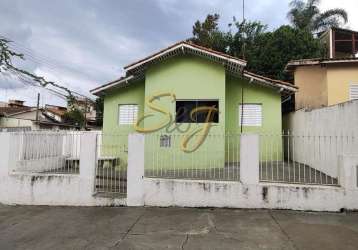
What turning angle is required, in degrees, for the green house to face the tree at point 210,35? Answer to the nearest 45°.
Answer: approximately 180°

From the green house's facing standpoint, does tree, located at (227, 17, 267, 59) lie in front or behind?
behind

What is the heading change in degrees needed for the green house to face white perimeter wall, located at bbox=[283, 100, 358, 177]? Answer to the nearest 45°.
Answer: approximately 45° to its left

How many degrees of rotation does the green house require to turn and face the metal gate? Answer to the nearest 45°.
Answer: approximately 45° to its right

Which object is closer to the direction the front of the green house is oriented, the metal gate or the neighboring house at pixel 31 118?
the metal gate

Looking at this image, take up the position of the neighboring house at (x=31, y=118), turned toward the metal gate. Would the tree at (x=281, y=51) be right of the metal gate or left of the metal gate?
left

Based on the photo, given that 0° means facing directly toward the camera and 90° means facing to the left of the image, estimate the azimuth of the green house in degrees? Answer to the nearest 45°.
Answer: approximately 0°

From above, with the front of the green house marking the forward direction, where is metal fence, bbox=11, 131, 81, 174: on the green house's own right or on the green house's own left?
on the green house's own right

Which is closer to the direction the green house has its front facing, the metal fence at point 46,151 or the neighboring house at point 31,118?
the metal fence

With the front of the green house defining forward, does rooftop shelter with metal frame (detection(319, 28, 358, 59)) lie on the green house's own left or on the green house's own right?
on the green house's own left
